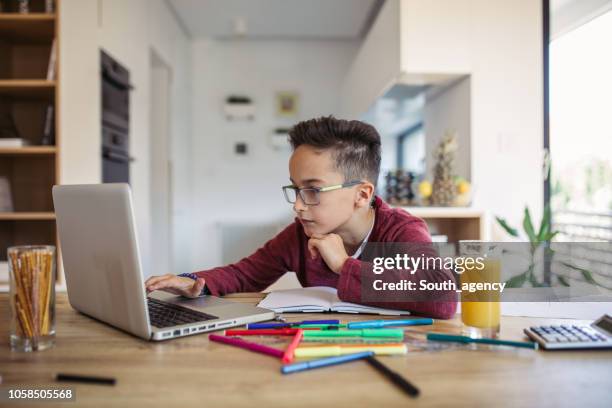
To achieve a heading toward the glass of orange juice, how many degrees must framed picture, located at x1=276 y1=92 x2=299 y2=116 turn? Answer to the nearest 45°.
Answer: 0° — it already faces it

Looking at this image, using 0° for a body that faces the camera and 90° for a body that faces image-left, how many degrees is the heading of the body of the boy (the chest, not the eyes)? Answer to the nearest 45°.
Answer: approximately 45°

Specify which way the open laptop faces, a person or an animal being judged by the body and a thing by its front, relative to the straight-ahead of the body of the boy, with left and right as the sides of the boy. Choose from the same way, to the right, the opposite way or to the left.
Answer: the opposite way

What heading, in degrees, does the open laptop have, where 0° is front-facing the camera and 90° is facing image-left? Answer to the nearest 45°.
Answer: approximately 225°

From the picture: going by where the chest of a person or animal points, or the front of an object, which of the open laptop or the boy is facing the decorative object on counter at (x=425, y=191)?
the open laptop
